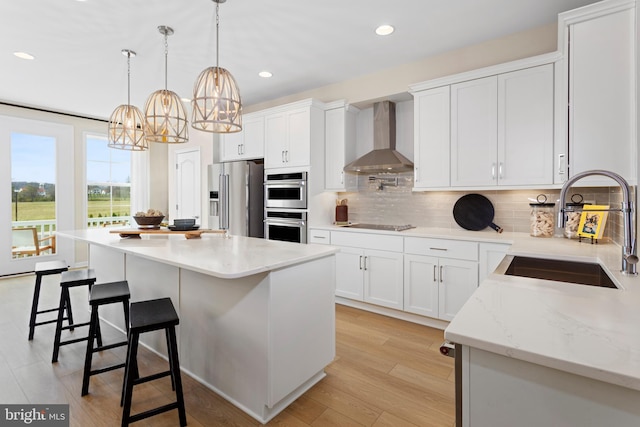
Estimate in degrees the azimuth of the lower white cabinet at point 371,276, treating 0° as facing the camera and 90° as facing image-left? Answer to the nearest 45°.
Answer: approximately 45°

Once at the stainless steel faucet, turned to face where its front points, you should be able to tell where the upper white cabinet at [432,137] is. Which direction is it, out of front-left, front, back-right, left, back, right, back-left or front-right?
front-right

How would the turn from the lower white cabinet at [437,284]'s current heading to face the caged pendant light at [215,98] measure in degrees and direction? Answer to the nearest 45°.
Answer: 0° — it already faces it

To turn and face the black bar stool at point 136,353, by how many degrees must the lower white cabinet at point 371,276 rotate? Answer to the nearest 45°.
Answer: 0° — it already faces it

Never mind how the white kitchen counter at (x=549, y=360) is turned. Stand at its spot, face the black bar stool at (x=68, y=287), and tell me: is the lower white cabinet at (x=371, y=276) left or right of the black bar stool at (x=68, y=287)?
right

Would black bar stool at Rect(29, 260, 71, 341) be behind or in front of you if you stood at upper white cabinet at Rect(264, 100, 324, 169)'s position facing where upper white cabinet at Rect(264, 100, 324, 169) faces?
in front

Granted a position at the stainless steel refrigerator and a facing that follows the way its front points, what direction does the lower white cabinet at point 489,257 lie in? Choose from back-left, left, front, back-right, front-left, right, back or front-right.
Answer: left

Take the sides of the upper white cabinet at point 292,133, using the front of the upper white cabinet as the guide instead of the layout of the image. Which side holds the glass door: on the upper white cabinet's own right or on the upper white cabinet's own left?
on the upper white cabinet's own right

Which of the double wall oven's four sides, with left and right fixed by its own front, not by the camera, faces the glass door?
right

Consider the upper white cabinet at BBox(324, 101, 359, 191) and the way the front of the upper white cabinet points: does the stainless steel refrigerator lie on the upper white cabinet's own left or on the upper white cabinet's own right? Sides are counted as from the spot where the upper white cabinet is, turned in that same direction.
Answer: on the upper white cabinet's own right

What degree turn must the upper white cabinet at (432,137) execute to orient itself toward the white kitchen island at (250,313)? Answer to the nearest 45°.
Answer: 0° — it already faces it
